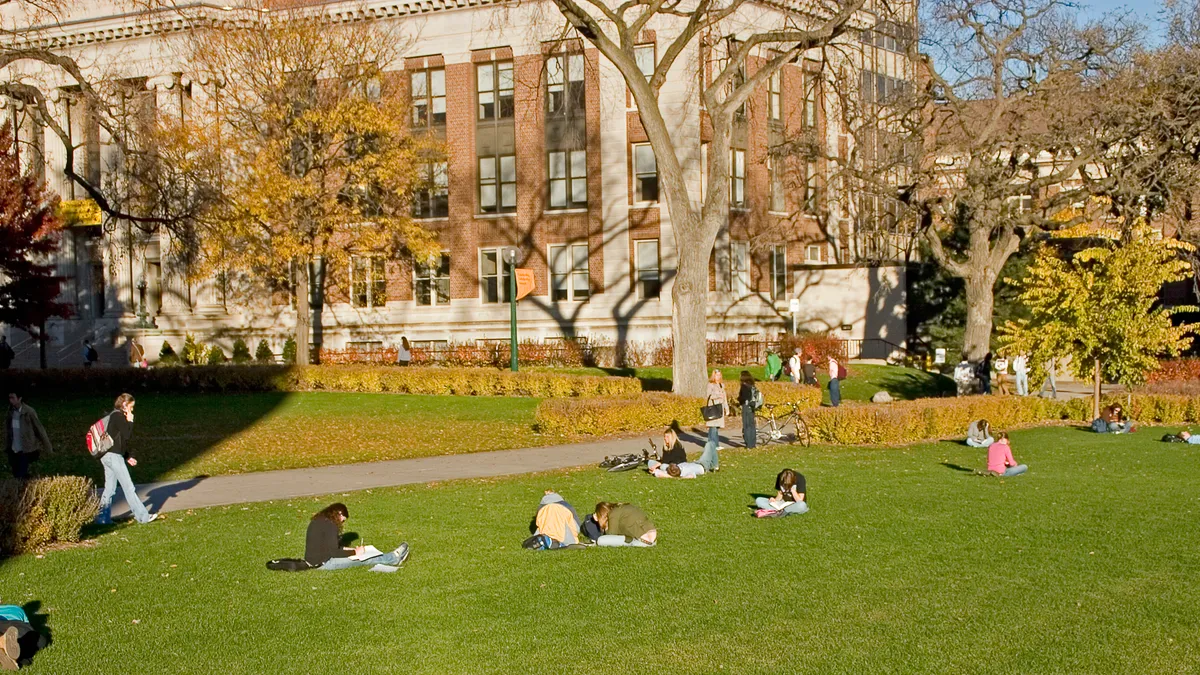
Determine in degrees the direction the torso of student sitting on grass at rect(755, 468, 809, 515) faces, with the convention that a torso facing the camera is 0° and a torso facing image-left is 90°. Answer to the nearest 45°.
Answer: approximately 45°

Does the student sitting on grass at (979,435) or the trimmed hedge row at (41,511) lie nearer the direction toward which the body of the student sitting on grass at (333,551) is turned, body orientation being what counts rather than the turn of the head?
the student sitting on grass

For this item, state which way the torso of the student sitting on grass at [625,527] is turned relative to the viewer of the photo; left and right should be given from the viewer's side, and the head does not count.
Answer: facing to the left of the viewer

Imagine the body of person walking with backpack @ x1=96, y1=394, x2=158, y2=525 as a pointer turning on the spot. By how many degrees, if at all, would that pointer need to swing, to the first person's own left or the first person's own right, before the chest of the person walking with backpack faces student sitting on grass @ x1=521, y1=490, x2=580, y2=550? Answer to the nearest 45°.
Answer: approximately 45° to the first person's own right

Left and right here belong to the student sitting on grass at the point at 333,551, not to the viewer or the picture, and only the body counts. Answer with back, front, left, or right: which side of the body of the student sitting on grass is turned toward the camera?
right

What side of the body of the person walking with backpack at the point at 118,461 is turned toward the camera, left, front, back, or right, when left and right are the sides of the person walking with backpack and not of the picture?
right

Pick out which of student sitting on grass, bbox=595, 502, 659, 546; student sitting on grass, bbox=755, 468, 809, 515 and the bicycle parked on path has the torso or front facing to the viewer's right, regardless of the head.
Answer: the bicycle parked on path

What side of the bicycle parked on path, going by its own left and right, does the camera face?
right

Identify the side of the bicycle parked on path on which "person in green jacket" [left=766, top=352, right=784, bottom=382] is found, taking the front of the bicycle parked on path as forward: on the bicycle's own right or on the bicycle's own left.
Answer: on the bicycle's own left

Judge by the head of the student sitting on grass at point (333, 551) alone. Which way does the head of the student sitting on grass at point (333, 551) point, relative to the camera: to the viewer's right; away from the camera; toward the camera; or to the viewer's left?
to the viewer's right

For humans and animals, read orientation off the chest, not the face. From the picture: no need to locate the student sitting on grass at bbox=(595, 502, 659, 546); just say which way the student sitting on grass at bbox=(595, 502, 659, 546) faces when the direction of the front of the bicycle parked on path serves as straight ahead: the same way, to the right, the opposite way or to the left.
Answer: the opposite way

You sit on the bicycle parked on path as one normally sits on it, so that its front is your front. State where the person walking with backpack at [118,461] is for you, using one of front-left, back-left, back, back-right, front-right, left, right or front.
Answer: back-right

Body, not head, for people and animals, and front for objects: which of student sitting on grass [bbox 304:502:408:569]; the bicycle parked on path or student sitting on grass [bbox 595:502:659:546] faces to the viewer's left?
student sitting on grass [bbox 595:502:659:546]

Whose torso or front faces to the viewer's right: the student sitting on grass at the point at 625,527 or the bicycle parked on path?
the bicycle parked on path
